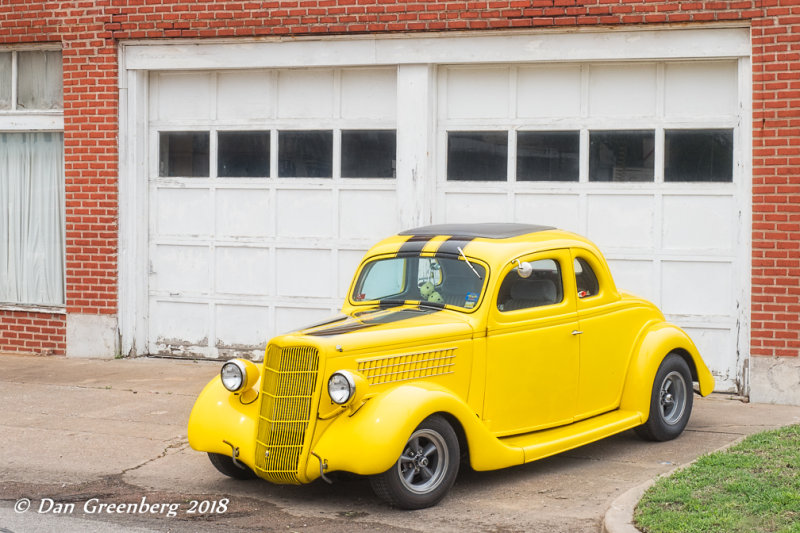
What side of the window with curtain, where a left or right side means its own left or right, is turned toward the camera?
front

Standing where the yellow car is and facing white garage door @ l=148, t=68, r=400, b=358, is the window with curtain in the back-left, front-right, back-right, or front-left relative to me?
front-left

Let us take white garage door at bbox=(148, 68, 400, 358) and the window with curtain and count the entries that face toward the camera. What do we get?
2

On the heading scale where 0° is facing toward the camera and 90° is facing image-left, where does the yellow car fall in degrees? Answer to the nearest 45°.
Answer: approximately 45°

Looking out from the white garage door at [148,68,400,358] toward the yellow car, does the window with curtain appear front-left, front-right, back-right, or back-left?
back-right

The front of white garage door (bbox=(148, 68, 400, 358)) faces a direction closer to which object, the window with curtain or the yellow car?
the yellow car

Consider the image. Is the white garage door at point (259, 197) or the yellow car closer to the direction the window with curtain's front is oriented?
the yellow car

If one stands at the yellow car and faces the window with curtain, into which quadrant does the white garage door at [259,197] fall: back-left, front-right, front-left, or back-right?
front-right

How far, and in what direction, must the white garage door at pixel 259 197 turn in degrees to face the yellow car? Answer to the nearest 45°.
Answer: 0° — it already faces it

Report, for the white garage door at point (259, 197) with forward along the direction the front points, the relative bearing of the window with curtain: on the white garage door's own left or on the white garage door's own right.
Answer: on the white garage door's own right

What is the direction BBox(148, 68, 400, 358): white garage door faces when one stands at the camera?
facing the viewer

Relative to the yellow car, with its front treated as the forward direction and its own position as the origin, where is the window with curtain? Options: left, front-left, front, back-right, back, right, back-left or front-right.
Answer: right

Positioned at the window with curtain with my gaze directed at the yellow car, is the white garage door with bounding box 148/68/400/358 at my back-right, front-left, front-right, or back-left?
front-left
